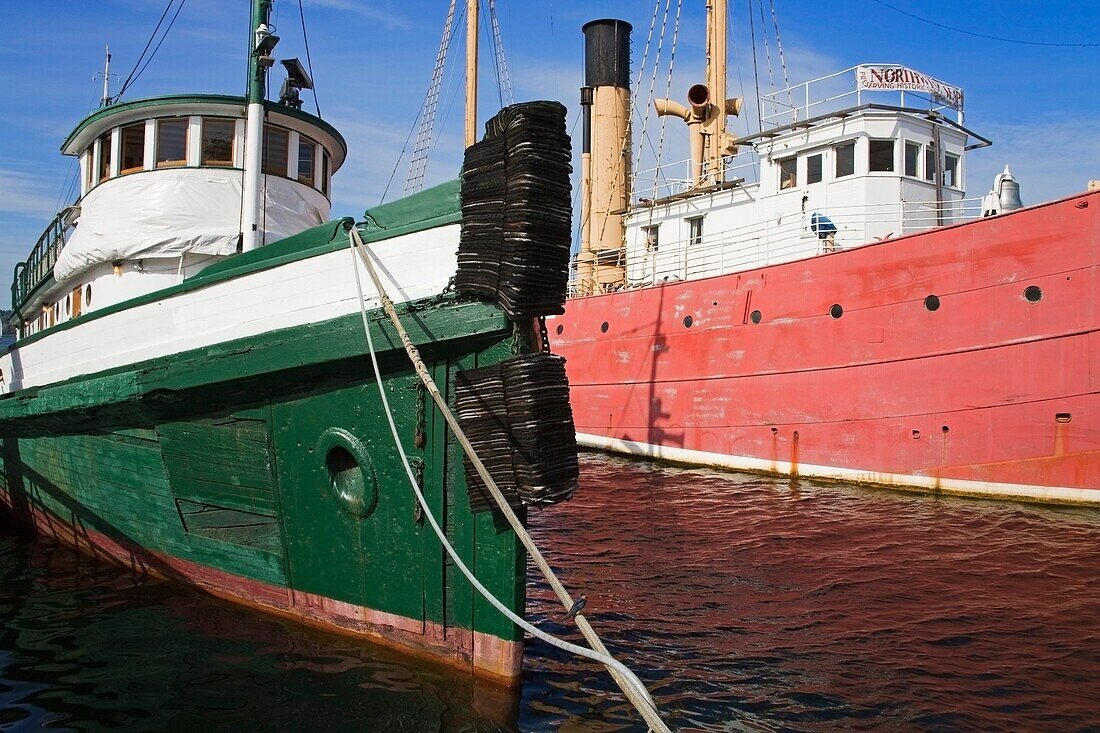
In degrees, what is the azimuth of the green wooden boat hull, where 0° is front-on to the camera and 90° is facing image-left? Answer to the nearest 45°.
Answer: approximately 315°
